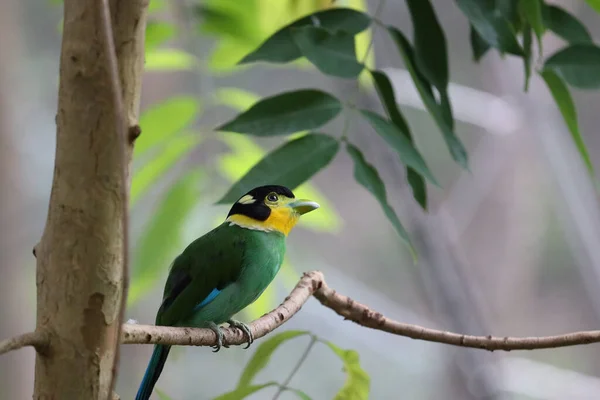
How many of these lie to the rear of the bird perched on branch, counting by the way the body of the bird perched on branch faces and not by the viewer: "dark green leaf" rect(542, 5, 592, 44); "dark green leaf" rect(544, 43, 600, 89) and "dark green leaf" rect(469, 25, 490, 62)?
0

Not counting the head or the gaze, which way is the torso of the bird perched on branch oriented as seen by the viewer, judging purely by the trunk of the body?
to the viewer's right

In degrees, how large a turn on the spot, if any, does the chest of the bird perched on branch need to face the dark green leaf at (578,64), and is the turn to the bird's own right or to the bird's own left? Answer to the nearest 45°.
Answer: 0° — it already faces it
